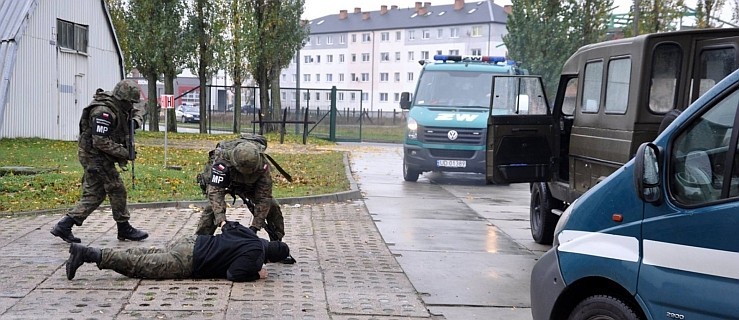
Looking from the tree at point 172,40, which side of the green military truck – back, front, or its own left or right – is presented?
front

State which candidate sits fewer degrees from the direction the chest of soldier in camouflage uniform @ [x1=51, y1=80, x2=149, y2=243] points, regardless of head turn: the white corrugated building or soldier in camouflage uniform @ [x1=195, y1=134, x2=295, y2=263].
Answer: the soldier in camouflage uniform

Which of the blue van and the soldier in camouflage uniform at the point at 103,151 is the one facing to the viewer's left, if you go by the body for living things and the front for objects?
the blue van

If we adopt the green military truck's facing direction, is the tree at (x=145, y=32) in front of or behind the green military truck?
in front

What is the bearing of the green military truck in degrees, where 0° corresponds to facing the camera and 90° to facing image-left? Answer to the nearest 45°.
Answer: approximately 135°

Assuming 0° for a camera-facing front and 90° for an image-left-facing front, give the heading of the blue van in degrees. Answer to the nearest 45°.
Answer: approximately 90°

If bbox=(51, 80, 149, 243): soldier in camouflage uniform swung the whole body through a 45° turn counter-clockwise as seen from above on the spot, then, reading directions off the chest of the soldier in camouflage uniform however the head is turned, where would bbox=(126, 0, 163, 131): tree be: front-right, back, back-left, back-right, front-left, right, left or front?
front-left

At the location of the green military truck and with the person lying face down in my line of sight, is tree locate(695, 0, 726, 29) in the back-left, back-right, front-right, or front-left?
back-right

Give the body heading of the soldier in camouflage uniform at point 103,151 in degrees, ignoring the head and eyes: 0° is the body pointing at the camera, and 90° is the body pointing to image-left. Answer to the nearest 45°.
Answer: approximately 270°

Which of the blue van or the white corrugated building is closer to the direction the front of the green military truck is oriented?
the white corrugated building

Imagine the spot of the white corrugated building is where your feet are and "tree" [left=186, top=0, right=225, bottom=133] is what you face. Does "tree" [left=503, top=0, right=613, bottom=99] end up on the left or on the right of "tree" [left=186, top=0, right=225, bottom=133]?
right

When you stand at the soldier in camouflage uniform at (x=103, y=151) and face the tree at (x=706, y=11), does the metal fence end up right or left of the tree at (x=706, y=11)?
left
